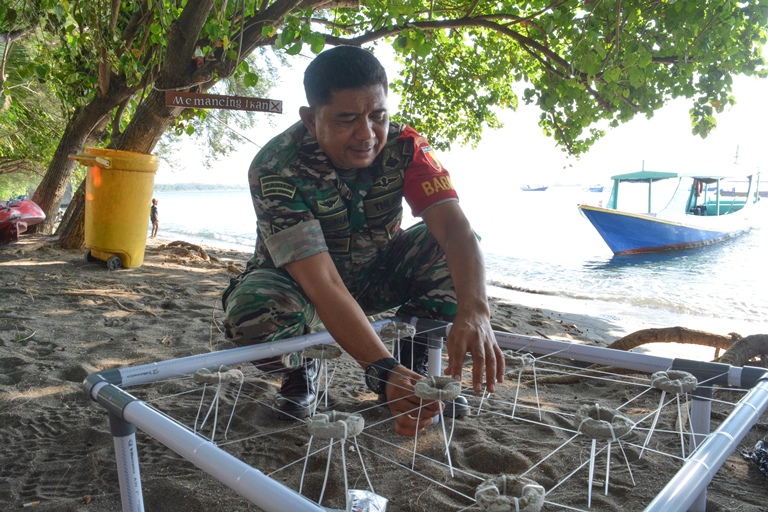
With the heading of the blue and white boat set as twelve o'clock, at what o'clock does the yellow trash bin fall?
The yellow trash bin is roughly at 11 o'clock from the blue and white boat.

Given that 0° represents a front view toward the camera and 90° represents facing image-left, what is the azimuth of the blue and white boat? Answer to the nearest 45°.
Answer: approximately 45°

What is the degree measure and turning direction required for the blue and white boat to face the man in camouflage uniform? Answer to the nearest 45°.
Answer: approximately 45° to its left
